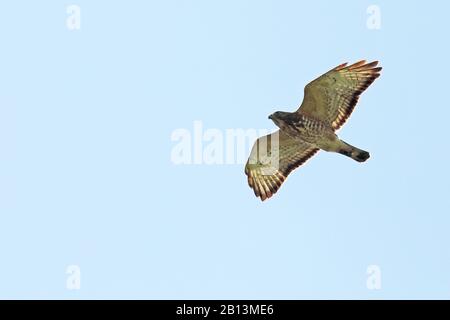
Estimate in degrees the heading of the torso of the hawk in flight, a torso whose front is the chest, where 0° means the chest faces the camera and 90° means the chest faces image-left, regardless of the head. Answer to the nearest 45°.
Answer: approximately 90°
